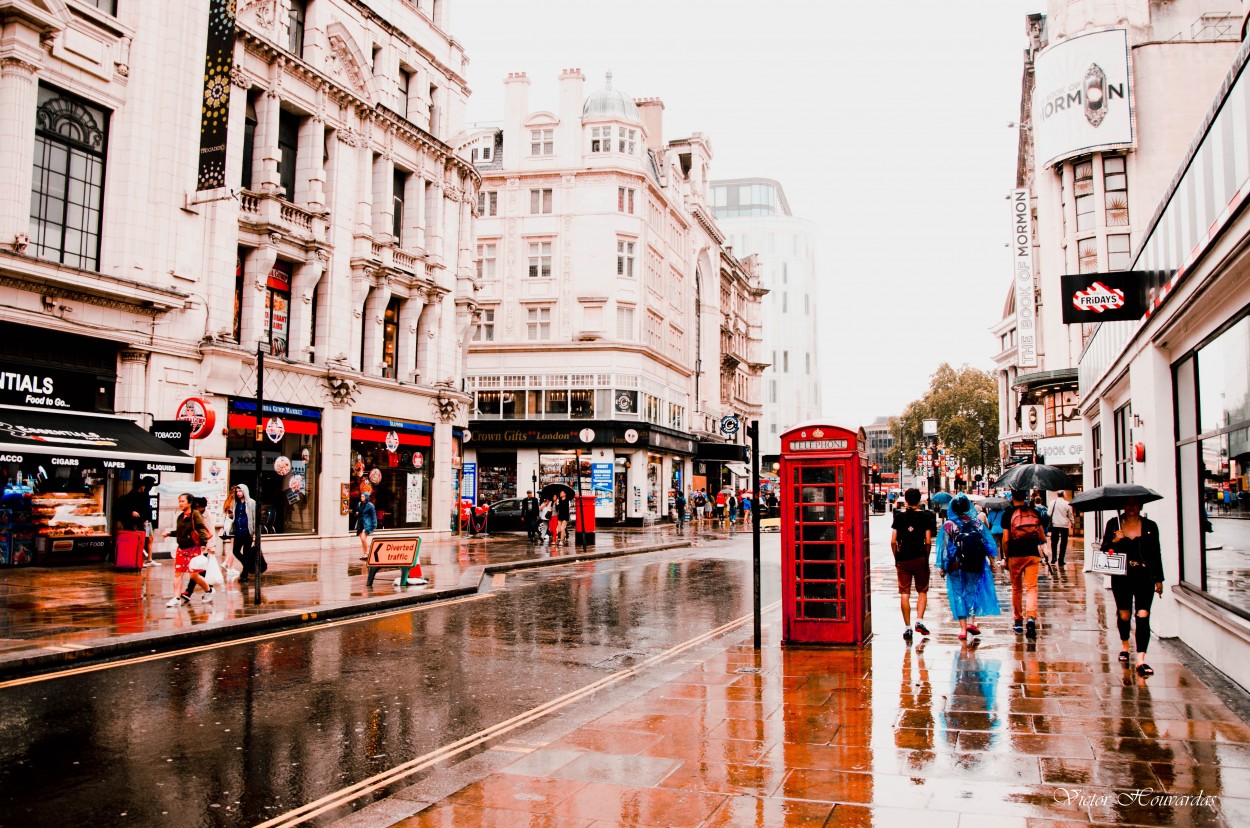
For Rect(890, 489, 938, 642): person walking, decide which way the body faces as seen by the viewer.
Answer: away from the camera

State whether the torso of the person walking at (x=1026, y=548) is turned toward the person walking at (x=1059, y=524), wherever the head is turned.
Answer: yes

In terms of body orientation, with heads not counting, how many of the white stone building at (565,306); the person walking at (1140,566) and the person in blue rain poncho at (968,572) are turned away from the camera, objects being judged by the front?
1

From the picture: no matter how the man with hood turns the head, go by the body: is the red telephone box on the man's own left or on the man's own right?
on the man's own left

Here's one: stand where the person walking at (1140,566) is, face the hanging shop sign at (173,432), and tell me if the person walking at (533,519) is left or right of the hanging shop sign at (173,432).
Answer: right

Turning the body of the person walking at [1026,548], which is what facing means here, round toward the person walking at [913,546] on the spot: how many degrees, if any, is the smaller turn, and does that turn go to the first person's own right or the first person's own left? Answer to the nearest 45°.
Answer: approximately 135° to the first person's own left

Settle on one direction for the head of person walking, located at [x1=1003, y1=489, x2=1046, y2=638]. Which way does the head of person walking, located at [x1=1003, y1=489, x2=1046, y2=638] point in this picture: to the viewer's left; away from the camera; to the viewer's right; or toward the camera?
away from the camera

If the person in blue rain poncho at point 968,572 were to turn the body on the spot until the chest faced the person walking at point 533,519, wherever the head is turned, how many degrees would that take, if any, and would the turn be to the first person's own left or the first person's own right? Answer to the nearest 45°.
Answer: approximately 45° to the first person's own left

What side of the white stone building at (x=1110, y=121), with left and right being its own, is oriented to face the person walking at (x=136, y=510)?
front

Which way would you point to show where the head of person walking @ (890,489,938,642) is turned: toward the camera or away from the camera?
away from the camera

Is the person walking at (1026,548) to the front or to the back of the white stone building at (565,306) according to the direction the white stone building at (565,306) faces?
to the front

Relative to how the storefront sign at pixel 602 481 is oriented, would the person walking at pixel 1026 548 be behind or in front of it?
in front

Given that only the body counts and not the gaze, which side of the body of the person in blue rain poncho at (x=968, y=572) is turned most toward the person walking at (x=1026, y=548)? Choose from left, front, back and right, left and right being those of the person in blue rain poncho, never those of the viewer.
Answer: right

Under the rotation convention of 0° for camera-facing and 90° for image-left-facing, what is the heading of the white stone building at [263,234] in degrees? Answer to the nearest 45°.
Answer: approximately 315°

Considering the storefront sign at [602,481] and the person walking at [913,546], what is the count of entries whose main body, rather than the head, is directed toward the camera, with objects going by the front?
1

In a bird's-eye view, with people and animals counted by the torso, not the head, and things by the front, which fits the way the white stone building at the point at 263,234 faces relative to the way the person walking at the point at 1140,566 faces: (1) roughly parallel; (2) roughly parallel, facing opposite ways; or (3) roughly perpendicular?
roughly perpendicular

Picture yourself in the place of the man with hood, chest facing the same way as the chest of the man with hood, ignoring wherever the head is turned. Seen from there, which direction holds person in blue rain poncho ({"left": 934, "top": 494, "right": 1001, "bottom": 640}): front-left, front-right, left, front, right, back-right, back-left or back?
left

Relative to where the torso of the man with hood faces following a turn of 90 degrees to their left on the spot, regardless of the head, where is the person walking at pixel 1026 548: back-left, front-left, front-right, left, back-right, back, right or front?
front
